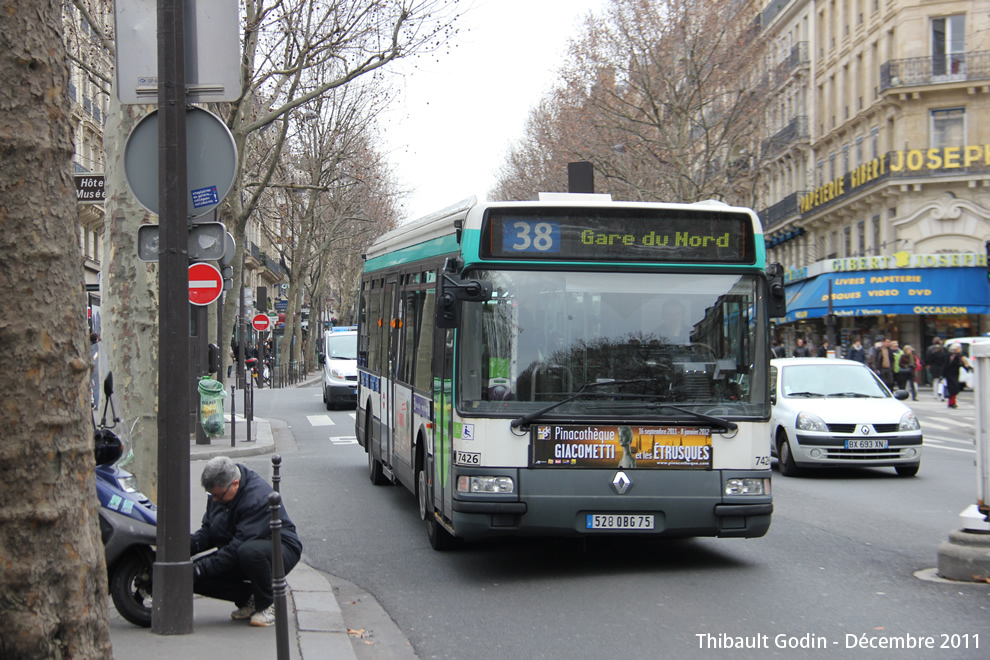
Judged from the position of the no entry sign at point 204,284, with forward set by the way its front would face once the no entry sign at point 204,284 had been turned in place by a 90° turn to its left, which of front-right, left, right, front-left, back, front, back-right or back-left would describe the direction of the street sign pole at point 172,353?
right

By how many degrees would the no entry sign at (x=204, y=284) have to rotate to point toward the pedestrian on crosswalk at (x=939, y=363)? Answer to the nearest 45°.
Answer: approximately 135° to its left

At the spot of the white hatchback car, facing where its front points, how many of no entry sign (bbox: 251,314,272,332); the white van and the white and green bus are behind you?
2

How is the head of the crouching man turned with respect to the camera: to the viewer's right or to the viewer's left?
to the viewer's left

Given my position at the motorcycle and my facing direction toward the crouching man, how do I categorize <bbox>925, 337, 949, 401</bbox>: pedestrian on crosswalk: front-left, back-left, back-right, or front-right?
front-left

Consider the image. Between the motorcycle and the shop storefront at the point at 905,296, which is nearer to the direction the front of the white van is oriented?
the motorcycle

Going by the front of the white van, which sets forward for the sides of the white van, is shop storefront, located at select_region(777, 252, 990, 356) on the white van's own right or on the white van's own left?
on the white van's own left

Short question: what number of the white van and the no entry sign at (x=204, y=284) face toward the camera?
2

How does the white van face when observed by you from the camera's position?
facing the viewer

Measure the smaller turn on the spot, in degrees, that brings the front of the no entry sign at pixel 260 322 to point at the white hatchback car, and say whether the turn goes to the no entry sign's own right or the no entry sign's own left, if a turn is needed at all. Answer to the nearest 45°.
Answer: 0° — it already faces it

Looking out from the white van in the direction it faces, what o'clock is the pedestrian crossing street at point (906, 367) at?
The pedestrian crossing street is roughly at 9 o'clock from the white van.

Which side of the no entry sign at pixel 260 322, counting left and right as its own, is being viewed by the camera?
front

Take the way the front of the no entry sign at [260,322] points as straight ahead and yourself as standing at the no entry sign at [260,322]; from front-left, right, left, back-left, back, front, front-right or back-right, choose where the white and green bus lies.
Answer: front

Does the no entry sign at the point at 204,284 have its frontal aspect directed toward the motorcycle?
yes

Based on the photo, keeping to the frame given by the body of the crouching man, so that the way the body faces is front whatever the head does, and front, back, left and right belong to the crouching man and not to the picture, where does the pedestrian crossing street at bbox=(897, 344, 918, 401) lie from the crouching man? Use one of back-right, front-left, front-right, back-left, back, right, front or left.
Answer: back

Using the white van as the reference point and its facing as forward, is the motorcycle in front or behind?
in front

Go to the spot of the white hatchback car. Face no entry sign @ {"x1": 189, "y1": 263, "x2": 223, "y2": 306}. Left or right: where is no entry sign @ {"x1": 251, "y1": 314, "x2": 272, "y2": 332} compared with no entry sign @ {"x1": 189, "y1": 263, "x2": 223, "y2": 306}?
right

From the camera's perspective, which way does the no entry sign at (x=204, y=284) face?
toward the camera
